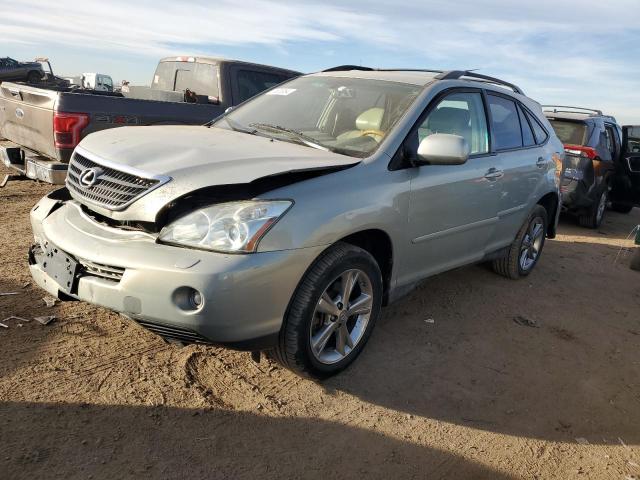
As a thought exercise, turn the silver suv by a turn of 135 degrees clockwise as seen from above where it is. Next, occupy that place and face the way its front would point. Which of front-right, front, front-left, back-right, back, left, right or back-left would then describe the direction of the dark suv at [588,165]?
front-right

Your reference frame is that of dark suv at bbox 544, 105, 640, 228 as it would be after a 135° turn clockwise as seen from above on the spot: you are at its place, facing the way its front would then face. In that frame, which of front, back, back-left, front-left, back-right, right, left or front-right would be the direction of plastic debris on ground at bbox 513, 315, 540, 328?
front

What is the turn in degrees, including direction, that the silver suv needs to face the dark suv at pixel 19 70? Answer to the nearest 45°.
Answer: approximately 90° to its right

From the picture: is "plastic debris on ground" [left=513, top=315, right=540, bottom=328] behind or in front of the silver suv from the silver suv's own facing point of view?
behind

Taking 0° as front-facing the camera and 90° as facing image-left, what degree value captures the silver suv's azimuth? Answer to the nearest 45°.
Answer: approximately 45°

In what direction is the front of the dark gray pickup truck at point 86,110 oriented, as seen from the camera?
facing away from the viewer and to the right of the viewer

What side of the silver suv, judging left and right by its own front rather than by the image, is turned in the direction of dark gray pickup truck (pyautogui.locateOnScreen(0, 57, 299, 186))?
right

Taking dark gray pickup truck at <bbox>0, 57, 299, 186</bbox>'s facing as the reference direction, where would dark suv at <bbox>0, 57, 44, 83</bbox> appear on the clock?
The dark suv is roughly at 10 o'clock from the dark gray pickup truck.

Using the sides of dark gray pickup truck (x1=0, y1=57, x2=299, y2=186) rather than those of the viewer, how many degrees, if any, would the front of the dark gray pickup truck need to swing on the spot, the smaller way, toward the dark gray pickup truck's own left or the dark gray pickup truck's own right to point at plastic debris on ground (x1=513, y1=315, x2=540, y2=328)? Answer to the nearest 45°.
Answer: approximately 90° to the dark gray pickup truck's own right
